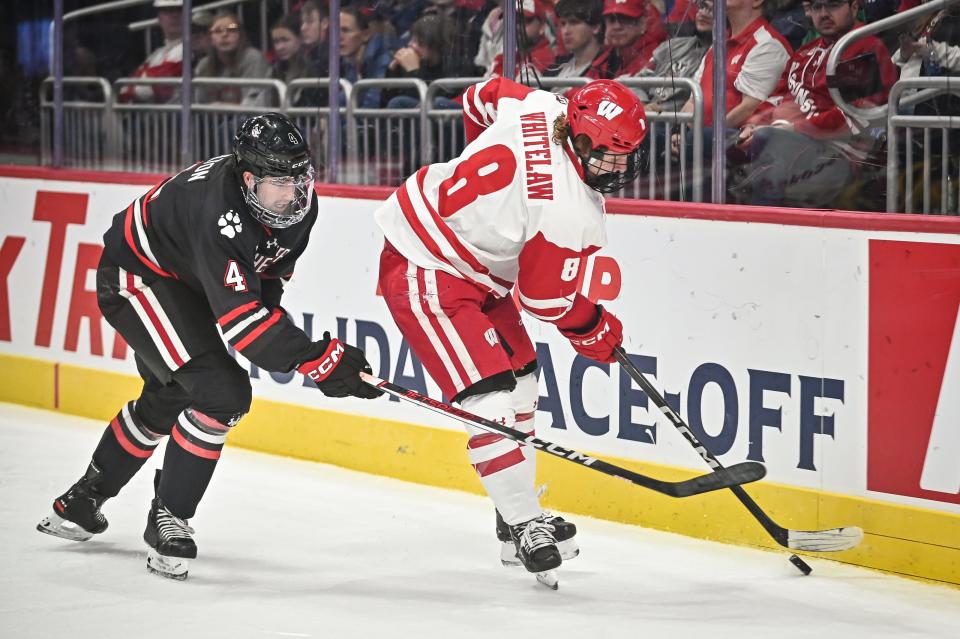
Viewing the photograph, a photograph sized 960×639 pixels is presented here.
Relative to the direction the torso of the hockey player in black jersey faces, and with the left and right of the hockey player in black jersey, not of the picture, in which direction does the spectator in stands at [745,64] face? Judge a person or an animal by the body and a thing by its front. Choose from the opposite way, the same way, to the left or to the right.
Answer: to the right

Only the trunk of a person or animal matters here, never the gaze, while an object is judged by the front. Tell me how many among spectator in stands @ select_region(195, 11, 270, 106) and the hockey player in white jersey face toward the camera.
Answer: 1

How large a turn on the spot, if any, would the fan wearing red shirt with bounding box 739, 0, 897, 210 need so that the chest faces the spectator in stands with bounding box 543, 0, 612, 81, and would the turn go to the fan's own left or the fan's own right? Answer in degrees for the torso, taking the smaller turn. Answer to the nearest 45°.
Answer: approximately 90° to the fan's own right

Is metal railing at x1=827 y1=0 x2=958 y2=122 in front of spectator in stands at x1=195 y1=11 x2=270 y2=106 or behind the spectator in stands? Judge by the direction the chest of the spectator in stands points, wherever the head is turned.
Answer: in front

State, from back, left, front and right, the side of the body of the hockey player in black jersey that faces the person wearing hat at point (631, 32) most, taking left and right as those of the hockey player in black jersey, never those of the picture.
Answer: left

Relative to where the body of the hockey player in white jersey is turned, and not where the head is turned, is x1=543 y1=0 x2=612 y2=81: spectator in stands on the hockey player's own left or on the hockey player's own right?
on the hockey player's own left

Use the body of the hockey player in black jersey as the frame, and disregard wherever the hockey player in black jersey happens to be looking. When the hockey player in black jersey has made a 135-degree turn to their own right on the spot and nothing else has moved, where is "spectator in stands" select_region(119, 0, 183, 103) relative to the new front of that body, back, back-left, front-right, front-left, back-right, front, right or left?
right

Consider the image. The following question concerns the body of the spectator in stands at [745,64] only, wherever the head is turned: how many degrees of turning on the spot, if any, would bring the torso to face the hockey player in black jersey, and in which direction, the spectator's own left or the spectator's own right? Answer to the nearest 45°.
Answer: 0° — they already face them

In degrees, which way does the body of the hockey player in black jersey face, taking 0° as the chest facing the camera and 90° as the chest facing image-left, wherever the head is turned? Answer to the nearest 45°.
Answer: approximately 315°

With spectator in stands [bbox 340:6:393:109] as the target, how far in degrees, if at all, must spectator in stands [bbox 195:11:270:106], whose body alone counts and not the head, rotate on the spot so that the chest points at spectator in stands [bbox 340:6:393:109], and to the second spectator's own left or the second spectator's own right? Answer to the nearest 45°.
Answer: approximately 45° to the second spectator's own left

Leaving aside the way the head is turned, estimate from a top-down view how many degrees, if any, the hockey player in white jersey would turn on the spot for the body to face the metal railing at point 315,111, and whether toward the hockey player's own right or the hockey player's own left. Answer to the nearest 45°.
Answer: approximately 90° to the hockey player's own left

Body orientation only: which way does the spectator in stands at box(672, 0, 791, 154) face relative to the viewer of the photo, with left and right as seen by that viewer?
facing the viewer and to the left of the viewer

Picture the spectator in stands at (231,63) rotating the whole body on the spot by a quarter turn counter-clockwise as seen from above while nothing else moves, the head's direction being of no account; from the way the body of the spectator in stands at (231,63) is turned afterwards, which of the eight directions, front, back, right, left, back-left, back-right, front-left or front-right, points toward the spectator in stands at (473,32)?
front-right
